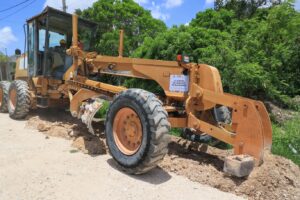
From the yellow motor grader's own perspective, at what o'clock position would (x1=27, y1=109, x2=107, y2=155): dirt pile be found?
The dirt pile is roughly at 4 o'clock from the yellow motor grader.

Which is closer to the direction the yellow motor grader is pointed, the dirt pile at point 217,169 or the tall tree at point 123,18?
the dirt pile

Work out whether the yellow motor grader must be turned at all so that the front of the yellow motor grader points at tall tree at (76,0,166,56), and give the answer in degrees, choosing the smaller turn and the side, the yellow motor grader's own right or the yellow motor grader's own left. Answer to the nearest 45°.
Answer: approximately 135° to the yellow motor grader's own left

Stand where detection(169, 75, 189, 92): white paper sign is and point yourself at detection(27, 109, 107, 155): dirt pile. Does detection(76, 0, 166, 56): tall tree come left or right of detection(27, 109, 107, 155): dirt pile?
right

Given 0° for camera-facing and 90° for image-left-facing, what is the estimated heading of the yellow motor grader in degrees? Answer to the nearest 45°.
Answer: approximately 315°
